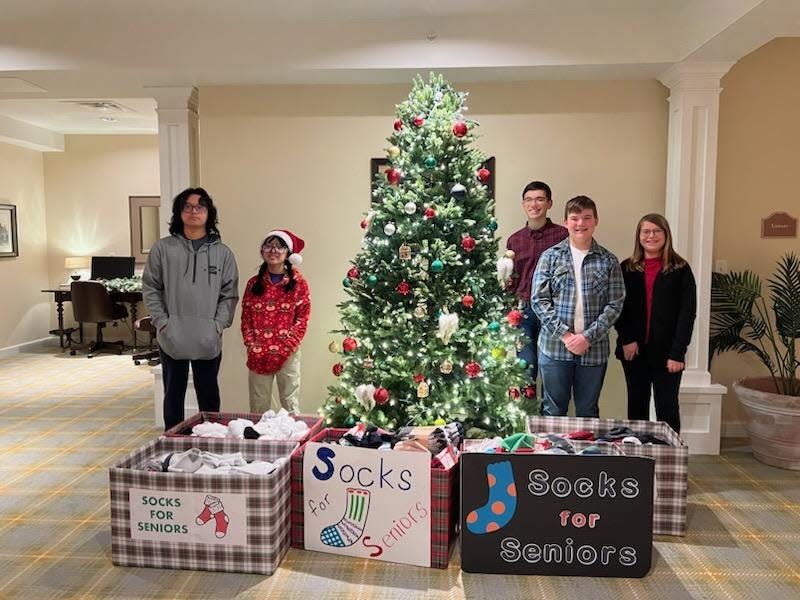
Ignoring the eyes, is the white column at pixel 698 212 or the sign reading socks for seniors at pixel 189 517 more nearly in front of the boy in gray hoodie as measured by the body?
the sign reading socks for seniors

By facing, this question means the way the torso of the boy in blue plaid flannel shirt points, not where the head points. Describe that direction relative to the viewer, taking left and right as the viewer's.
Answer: facing the viewer

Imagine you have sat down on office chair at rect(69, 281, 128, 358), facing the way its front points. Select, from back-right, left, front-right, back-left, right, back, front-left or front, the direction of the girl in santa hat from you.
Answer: back-right

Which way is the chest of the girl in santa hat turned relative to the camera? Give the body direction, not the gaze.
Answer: toward the camera

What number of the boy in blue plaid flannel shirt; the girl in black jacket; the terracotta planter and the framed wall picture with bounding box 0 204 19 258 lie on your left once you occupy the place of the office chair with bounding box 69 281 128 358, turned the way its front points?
1

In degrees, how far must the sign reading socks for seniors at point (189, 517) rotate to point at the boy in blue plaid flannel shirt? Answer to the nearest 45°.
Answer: approximately 90° to its left

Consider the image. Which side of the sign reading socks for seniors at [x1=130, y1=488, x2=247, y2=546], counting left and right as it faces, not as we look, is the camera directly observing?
front

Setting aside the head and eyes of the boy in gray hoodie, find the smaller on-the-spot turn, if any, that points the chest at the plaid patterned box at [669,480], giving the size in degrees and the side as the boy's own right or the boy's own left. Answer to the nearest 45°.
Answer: approximately 45° to the boy's own left

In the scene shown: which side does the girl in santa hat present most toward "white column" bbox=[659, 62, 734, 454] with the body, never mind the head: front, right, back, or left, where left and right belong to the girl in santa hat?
left
